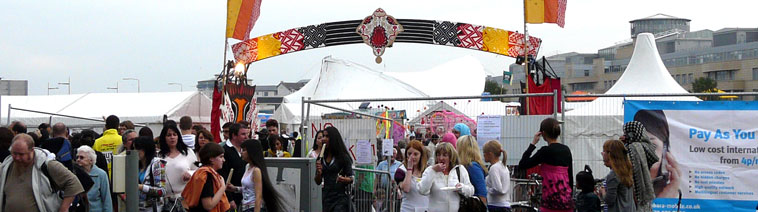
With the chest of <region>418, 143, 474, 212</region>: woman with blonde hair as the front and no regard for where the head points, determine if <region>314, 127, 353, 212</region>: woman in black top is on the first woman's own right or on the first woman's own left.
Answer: on the first woman's own right

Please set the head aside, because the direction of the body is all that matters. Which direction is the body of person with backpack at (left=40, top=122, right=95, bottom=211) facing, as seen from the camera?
away from the camera

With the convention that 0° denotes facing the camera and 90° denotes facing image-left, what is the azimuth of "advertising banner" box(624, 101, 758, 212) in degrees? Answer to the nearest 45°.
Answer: approximately 0°

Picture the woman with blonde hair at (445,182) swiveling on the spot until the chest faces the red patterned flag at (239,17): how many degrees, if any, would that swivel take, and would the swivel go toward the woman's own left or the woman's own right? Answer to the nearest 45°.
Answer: approximately 135° to the woman's own right
